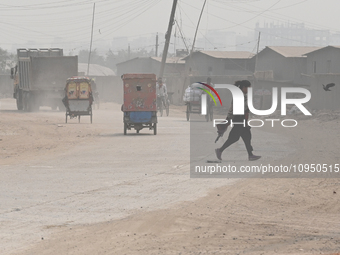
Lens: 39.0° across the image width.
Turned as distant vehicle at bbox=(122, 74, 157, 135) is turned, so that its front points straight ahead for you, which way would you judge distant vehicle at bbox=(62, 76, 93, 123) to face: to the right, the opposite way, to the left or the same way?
the same way

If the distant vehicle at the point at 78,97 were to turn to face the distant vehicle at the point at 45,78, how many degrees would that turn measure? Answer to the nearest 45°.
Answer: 0° — it already faces it

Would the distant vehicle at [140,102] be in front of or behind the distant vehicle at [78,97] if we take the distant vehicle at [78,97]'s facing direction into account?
behind

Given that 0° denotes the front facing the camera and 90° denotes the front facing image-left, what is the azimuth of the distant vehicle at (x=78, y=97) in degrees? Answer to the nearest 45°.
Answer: approximately 180°

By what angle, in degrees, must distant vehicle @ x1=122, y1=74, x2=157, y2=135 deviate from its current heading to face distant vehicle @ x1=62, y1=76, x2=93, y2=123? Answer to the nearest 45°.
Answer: approximately 45° to its left

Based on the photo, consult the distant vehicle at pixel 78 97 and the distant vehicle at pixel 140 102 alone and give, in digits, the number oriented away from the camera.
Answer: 2

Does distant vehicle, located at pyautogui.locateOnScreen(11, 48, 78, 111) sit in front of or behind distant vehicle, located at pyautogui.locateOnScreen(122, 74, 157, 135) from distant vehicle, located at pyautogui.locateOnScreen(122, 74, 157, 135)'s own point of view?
in front

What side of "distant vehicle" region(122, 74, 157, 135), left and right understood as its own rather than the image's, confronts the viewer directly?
back
